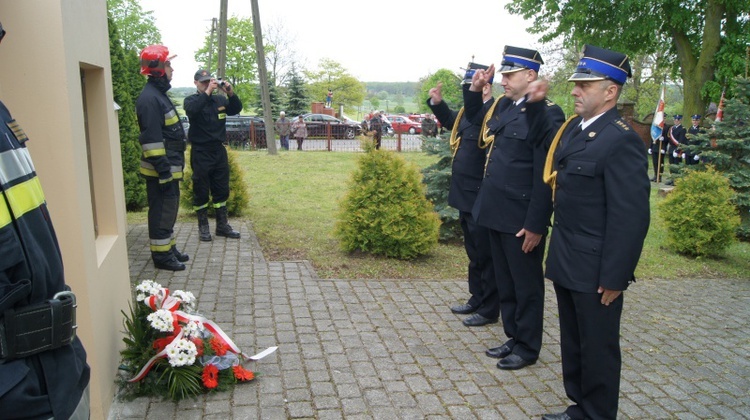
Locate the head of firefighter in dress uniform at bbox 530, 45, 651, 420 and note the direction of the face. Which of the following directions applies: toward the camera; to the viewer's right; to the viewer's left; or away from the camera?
to the viewer's left

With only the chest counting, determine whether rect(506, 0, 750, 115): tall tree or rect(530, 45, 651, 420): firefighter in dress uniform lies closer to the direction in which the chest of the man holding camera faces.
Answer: the firefighter in dress uniform

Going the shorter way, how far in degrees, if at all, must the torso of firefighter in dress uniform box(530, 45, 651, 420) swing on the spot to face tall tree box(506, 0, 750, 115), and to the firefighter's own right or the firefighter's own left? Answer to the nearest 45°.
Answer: approximately 135° to the firefighter's own right

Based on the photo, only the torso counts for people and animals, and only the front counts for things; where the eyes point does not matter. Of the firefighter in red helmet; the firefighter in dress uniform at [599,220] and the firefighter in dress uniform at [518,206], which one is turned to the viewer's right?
the firefighter in red helmet

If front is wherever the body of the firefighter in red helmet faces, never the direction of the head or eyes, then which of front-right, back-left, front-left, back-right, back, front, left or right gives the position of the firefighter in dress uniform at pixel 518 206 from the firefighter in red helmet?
front-right

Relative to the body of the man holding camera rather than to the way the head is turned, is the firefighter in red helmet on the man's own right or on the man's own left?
on the man's own right

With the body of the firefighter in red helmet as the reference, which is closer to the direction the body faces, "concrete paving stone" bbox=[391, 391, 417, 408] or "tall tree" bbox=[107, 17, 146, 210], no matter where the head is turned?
the concrete paving stone

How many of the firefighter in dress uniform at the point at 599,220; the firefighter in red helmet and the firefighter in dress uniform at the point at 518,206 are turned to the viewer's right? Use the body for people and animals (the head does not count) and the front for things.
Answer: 1

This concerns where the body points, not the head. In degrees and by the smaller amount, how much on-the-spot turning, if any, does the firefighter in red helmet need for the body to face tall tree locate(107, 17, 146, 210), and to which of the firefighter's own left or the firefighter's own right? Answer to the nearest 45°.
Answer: approximately 90° to the firefighter's own left

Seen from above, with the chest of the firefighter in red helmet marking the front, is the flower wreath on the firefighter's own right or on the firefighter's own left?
on the firefighter's own right

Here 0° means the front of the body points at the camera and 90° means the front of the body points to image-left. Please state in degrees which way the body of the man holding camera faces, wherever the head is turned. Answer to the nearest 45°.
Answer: approximately 315°

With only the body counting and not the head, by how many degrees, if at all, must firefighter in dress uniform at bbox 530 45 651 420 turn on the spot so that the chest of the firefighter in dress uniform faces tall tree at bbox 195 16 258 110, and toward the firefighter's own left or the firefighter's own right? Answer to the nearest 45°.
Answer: approximately 90° to the firefighter's own right

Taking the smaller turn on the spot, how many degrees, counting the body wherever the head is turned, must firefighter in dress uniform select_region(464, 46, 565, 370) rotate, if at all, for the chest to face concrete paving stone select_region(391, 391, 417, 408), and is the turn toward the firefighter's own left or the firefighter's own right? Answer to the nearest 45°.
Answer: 0° — they already face it

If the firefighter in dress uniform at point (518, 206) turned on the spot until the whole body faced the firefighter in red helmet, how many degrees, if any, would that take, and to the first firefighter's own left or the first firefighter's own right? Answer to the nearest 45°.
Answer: approximately 45° to the first firefighter's own right

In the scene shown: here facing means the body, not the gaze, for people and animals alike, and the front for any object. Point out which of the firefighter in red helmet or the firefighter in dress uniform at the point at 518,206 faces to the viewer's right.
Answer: the firefighter in red helmet

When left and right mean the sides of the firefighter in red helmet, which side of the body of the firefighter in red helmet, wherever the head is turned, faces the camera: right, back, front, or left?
right

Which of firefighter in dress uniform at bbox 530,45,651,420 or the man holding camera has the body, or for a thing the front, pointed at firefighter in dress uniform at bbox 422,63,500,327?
the man holding camera

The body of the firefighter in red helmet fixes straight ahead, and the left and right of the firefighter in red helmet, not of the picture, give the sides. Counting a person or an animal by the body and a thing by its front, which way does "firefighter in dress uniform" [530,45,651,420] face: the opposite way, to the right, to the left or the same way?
the opposite way
